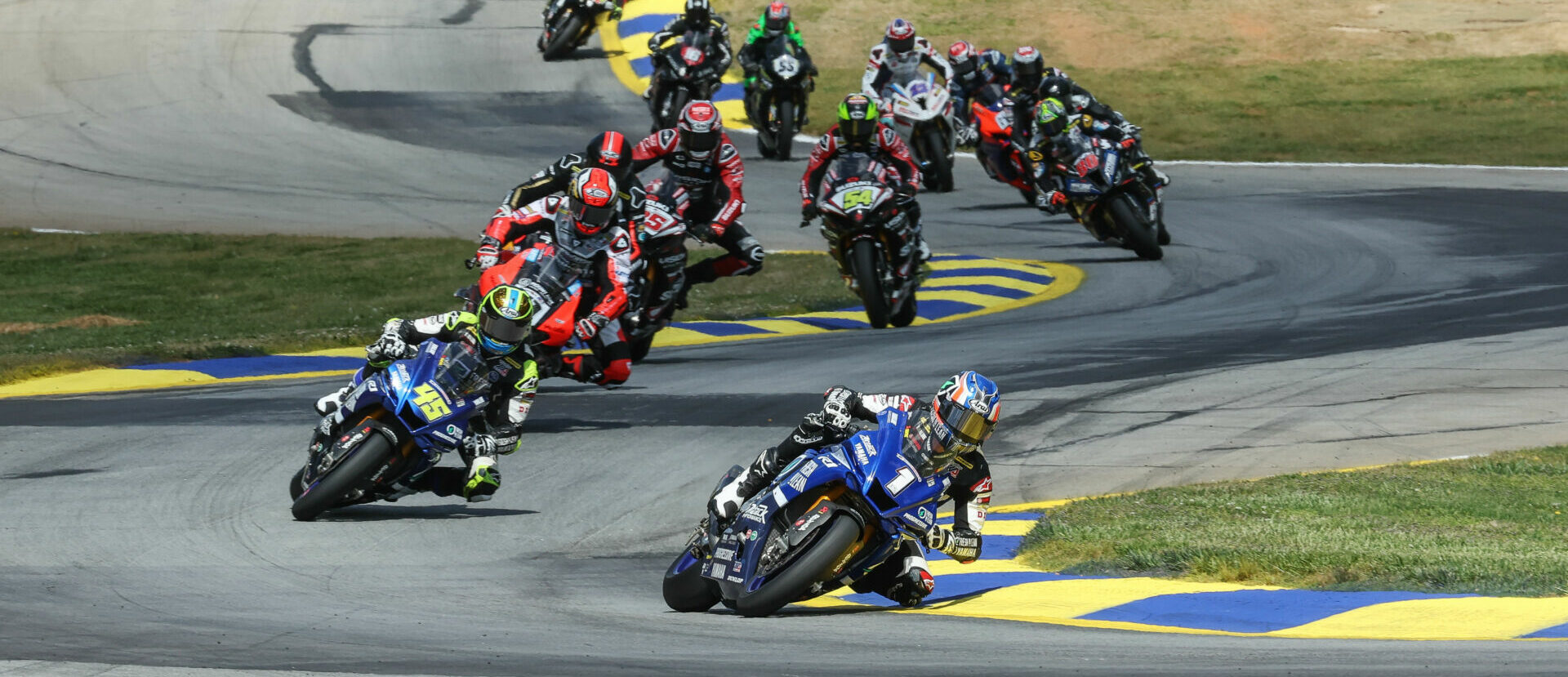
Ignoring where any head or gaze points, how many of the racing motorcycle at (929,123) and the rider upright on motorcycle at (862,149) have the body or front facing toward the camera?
2

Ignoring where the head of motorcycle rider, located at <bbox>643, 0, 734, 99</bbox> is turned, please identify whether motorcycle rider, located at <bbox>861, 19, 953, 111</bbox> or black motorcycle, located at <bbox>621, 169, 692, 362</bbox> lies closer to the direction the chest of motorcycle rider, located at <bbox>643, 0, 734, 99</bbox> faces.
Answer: the black motorcycle

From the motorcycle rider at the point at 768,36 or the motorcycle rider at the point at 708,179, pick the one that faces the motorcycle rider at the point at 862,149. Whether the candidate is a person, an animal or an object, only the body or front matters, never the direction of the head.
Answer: the motorcycle rider at the point at 768,36

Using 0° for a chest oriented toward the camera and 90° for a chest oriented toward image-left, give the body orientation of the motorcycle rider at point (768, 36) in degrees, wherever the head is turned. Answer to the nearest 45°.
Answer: approximately 0°

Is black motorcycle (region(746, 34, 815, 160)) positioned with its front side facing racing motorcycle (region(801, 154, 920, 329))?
yes

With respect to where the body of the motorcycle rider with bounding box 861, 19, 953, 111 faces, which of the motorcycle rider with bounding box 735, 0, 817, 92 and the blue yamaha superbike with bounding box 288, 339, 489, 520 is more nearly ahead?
the blue yamaha superbike

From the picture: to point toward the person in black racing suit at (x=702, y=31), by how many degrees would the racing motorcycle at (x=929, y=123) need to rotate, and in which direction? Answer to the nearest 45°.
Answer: approximately 135° to its right

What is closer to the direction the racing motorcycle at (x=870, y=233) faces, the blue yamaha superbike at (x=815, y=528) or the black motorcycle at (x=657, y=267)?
the blue yamaha superbike

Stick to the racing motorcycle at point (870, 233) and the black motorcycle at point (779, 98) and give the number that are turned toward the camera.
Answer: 2

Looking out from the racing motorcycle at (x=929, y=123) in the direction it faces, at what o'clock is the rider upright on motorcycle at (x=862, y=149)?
The rider upright on motorcycle is roughly at 12 o'clock from the racing motorcycle.

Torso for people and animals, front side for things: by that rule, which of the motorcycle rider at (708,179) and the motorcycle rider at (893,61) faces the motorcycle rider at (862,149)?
the motorcycle rider at (893,61)
